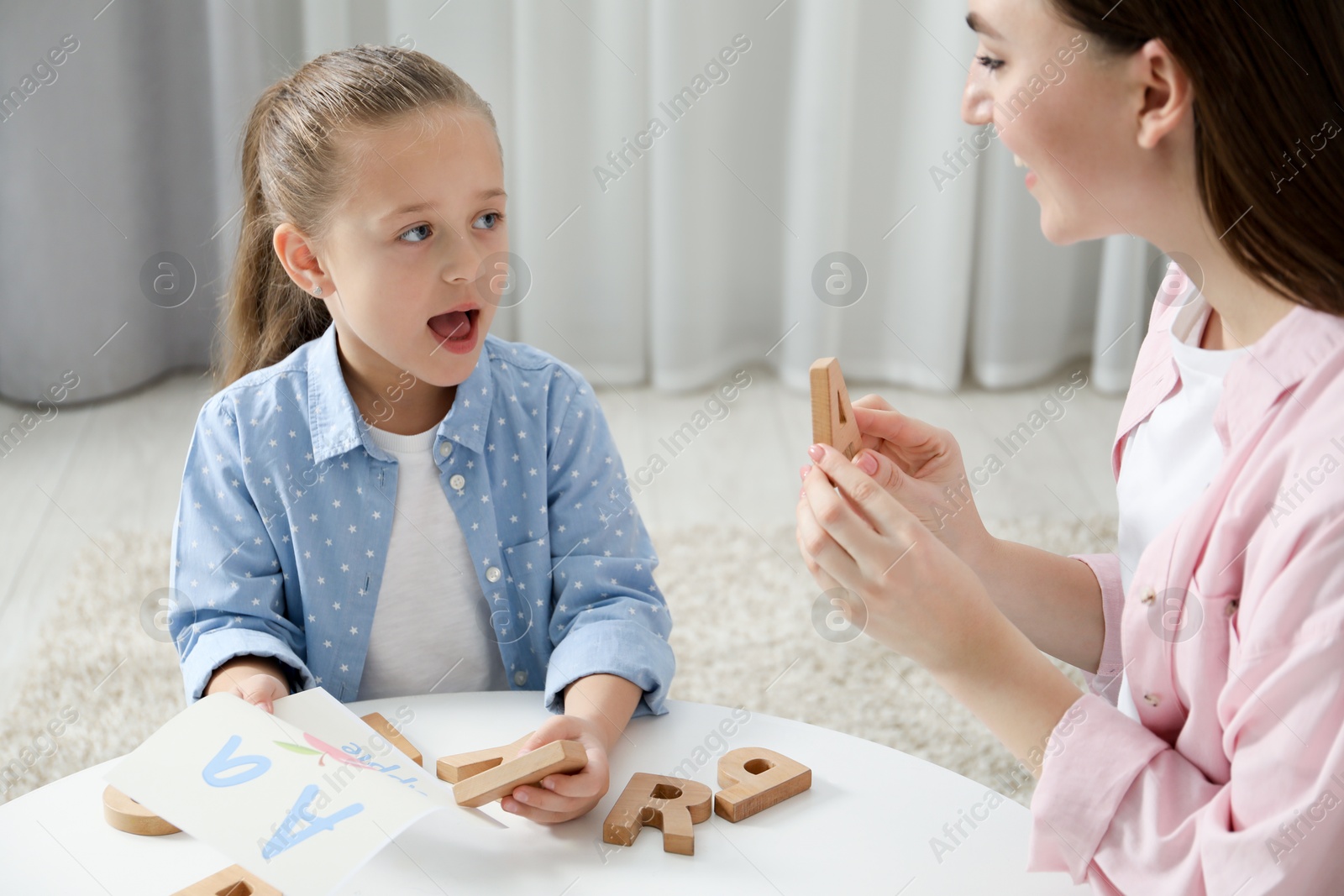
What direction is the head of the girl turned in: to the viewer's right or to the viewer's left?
to the viewer's right

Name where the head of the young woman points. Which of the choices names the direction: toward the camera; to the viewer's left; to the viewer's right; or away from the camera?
to the viewer's left

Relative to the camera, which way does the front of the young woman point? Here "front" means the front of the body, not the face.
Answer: to the viewer's left

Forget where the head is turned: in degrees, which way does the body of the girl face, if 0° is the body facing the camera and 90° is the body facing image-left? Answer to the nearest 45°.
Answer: approximately 0°

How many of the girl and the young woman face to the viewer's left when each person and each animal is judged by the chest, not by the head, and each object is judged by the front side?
1
